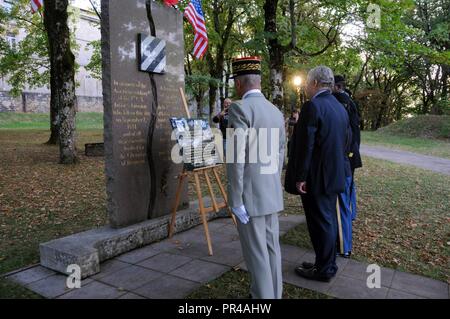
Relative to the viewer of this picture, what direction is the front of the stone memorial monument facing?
facing the viewer and to the right of the viewer

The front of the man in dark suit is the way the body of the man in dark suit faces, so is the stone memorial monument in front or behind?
in front

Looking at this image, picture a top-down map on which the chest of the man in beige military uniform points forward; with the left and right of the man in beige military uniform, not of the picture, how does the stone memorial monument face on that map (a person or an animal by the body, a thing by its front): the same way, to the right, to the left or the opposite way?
the opposite way

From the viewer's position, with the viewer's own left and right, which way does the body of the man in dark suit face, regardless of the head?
facing away from the viewer and to the left of the viewer

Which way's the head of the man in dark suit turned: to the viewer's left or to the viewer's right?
to the viewer's left

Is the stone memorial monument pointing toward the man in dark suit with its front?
yes

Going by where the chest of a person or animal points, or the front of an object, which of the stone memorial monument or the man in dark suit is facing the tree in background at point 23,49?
the man in dark suit

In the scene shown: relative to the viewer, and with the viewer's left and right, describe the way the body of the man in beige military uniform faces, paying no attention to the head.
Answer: facing away from the viewer and to the left of the viewer

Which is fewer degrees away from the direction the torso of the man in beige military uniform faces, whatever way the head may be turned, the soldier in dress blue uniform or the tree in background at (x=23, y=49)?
the tree in background

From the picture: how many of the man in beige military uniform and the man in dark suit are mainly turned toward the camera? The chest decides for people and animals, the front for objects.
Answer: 0

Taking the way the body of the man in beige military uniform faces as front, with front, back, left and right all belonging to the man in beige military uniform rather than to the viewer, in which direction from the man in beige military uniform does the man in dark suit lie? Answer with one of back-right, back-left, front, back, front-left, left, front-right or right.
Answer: right

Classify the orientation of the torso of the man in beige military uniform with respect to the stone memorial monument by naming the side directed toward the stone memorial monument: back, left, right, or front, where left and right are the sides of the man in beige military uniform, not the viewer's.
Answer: front

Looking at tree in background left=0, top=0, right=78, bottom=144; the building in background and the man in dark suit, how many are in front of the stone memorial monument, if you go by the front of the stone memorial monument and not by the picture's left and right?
1

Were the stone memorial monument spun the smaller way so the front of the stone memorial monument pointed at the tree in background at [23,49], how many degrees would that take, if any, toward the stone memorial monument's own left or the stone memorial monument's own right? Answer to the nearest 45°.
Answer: approximately 135° to the stone memorial monument's own left

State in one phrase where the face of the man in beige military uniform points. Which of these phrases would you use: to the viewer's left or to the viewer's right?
to the viewer's left

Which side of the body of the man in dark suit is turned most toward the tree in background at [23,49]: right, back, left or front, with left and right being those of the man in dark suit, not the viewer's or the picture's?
front
